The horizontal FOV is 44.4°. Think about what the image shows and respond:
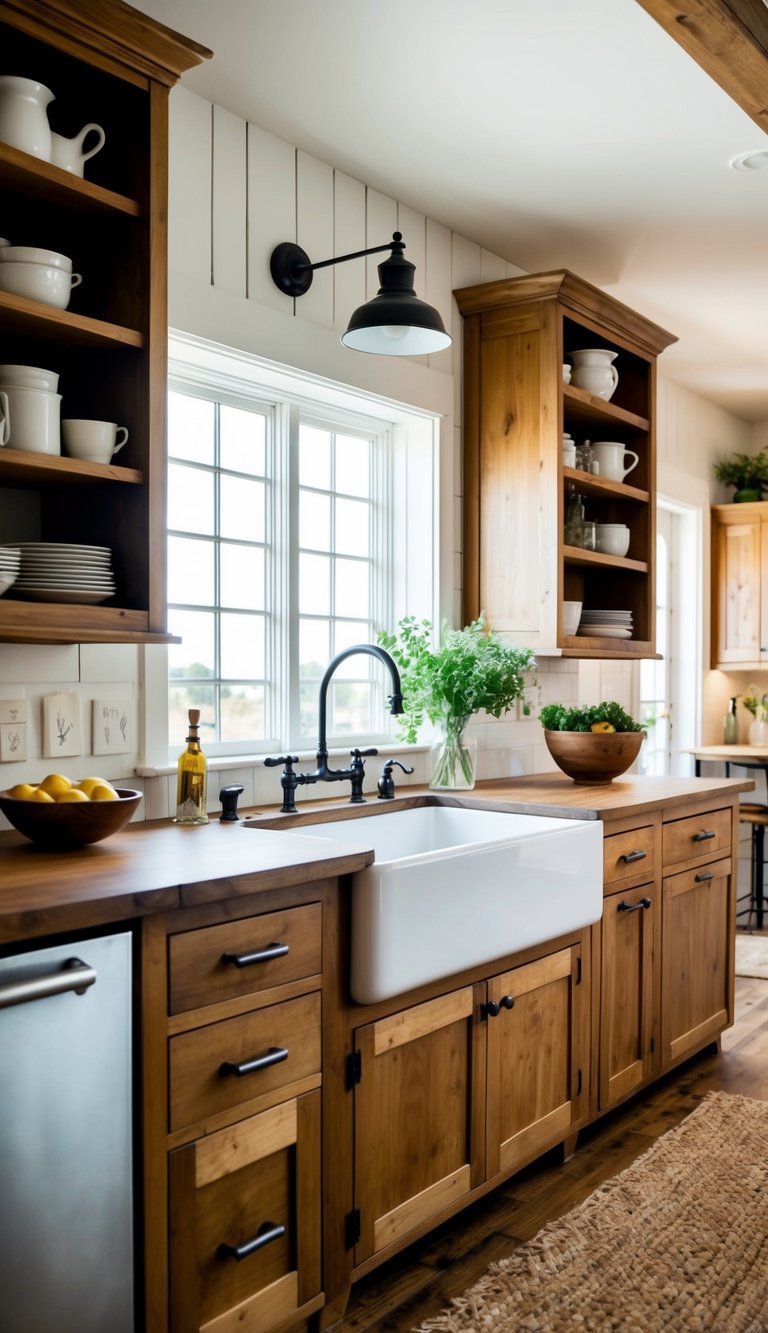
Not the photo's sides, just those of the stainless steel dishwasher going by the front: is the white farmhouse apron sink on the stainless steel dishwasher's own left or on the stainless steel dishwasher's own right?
on the stainless steel dishwasher's own left

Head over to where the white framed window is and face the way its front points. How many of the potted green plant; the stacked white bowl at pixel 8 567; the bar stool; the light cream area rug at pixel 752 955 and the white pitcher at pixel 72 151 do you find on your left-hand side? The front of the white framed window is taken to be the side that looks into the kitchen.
3

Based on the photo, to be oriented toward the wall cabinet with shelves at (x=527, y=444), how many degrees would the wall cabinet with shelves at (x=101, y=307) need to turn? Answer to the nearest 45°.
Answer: approximately 90° to its left

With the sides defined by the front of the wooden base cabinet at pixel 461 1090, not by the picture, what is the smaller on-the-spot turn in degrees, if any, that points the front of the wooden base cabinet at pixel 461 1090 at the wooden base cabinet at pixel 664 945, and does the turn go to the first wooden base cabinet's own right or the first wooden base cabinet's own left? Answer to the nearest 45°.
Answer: approximately 90° to the first wooden base cabinet's own left

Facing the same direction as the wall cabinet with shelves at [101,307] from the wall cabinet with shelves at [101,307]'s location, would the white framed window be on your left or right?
on your left

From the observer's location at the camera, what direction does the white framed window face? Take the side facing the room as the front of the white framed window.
facing the viewer and to the right of the viewer
